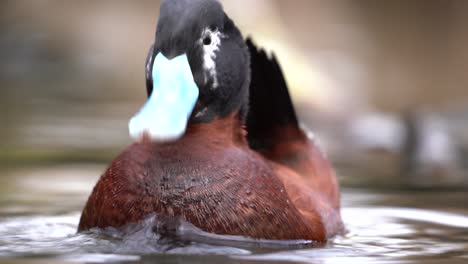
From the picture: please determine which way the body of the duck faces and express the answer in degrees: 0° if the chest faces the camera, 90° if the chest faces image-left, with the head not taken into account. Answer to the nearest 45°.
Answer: approximately 45°
